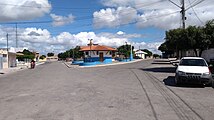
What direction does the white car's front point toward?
toward the camera
